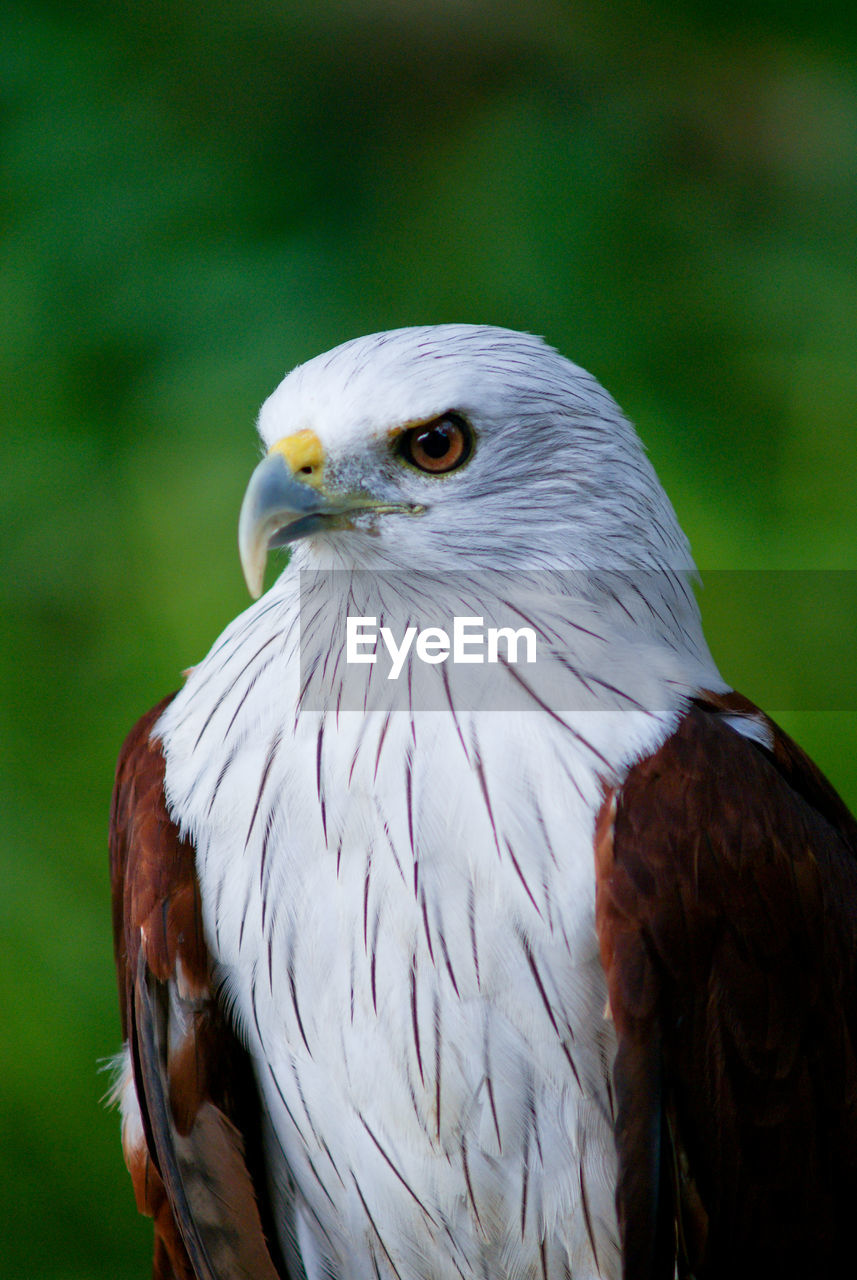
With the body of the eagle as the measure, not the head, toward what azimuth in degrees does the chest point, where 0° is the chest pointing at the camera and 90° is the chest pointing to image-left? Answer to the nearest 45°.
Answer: approximately 45°
